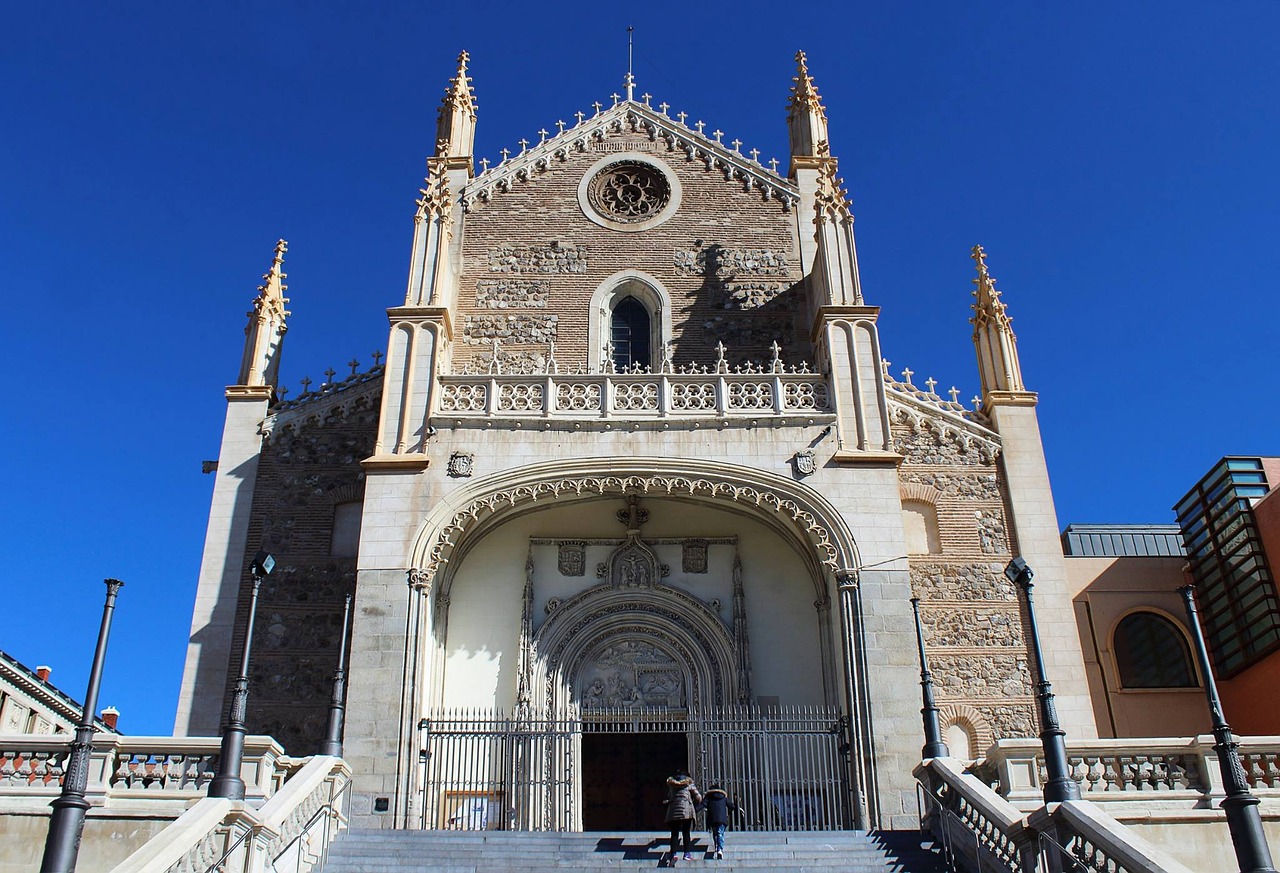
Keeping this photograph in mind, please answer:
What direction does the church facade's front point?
toward the camera

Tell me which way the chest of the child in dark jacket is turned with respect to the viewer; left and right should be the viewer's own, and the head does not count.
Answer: facing away from the viewer

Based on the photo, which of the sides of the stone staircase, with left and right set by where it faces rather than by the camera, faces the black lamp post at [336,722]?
right

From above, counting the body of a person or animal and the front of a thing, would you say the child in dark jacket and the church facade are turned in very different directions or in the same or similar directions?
very different directions

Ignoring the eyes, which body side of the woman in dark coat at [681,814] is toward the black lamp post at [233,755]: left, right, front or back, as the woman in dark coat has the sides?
left

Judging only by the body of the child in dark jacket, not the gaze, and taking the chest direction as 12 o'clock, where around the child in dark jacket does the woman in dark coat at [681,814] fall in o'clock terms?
The woman in dark coat is roughly at 8 o'clock from the child in dark jacket.

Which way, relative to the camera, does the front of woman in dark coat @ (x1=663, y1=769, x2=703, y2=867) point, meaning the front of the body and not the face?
away from the camera

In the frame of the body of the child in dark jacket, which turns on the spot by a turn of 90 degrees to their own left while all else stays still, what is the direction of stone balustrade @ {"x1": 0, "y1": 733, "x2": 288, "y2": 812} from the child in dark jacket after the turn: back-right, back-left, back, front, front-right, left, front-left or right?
front

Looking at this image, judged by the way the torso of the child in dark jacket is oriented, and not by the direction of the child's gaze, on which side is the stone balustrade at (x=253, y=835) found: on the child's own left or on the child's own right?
on the child's own left

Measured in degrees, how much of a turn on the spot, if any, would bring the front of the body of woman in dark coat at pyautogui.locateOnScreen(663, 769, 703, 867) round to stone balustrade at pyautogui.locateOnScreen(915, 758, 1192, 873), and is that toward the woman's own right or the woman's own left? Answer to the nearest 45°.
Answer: approximately 135° to the woman's own right

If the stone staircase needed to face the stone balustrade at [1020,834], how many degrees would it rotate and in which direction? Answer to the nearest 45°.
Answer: approximately 45° to its left

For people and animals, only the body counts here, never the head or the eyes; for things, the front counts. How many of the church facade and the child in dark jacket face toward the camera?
1

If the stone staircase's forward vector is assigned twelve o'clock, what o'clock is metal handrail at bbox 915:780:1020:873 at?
The metal handrail is roughly at 9 o'clock from the stone staircase.

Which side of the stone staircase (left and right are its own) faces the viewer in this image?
front
